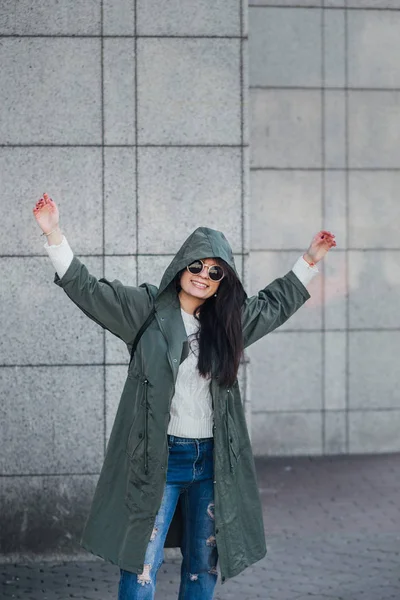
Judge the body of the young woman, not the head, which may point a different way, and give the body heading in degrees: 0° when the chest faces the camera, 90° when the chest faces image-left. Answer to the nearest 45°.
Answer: approximately 0°
